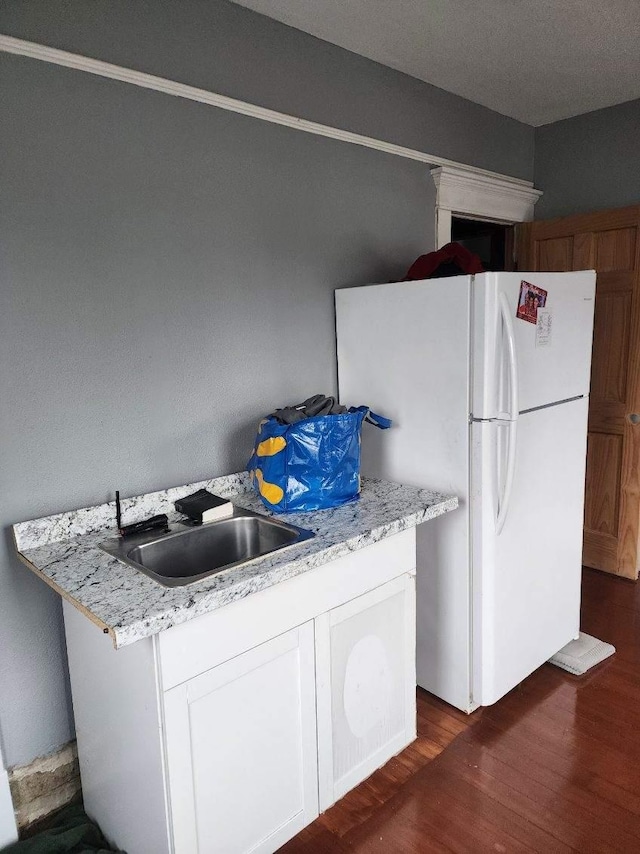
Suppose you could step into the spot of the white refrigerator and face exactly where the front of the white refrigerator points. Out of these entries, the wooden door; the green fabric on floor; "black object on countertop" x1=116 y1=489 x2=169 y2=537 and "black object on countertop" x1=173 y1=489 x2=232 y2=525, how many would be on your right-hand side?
3

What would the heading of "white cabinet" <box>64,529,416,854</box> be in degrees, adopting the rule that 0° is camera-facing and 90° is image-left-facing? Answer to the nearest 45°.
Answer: approximately 315°

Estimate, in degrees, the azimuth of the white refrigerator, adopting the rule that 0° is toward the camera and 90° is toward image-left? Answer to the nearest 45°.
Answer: approximately 315°

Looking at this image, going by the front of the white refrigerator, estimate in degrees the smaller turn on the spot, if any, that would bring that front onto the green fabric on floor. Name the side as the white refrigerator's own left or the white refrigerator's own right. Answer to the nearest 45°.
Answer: approximately 90° to the white refrigerator's own right

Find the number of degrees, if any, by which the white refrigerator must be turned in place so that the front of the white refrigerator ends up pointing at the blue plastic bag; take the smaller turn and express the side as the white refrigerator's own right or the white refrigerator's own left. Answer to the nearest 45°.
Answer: approximately 90° to the white refrigerator's own right

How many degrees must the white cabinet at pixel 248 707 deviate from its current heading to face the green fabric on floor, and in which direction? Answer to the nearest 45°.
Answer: approximately 135° to its right

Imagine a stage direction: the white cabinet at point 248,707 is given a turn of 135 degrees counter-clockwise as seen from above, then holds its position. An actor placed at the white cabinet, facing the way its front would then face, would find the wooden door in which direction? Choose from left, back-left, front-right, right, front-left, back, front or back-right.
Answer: front-right

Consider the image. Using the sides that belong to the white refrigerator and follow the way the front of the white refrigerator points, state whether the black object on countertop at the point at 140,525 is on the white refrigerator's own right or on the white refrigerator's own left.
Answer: on the white refrigerator's own right
